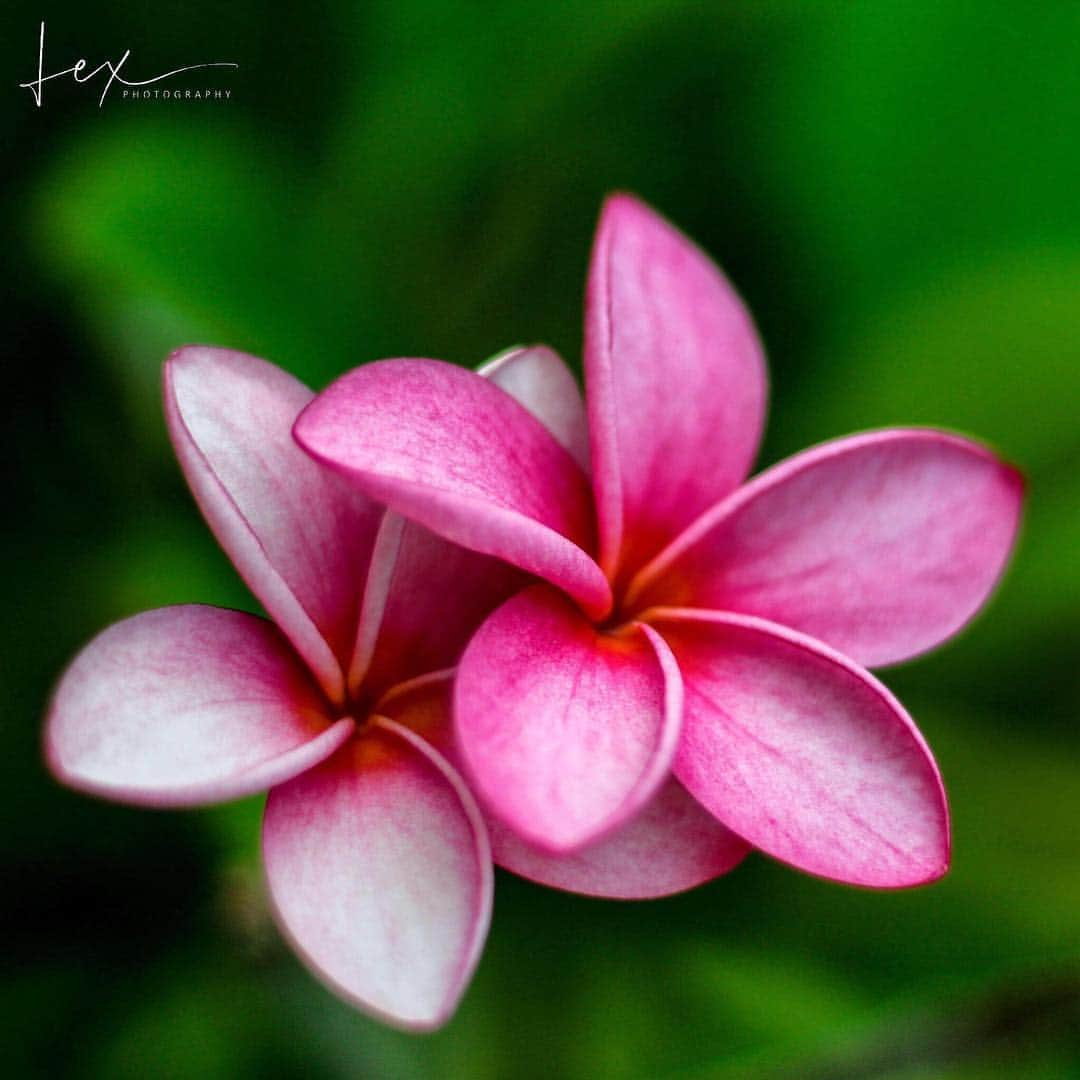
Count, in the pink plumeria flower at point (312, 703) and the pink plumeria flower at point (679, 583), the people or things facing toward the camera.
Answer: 2

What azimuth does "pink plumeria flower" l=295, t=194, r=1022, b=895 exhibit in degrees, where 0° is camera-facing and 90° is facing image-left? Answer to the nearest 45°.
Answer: approximately 0°
